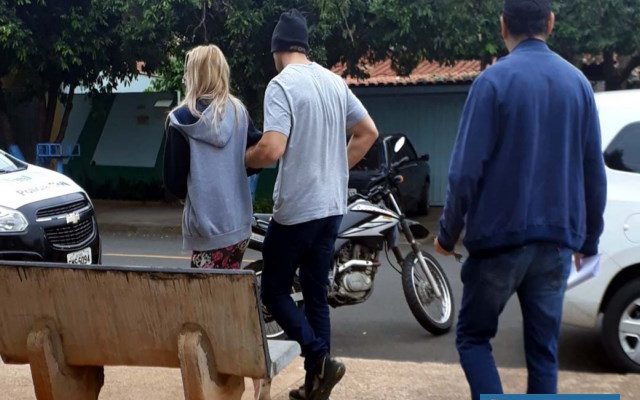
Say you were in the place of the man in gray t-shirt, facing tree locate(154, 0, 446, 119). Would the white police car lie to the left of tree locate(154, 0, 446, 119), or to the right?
left

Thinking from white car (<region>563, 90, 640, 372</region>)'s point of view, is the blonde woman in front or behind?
behind

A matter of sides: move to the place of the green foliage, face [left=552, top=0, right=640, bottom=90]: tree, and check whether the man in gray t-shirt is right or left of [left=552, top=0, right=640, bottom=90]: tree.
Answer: right

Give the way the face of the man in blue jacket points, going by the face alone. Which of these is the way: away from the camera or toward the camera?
away from the camera

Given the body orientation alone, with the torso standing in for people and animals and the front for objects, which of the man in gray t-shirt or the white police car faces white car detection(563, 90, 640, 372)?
the white police car

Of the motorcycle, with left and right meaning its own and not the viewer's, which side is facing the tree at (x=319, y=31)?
left

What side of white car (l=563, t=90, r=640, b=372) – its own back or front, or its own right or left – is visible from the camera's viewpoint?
right

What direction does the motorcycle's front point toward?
to the viewer's right

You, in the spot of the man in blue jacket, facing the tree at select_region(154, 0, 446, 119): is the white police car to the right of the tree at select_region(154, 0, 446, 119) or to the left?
left

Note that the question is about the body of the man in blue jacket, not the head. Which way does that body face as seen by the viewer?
away from the camera

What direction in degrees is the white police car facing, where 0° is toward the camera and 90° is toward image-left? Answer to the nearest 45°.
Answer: approximately 315°

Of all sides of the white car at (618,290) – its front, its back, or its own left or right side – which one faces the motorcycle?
back
